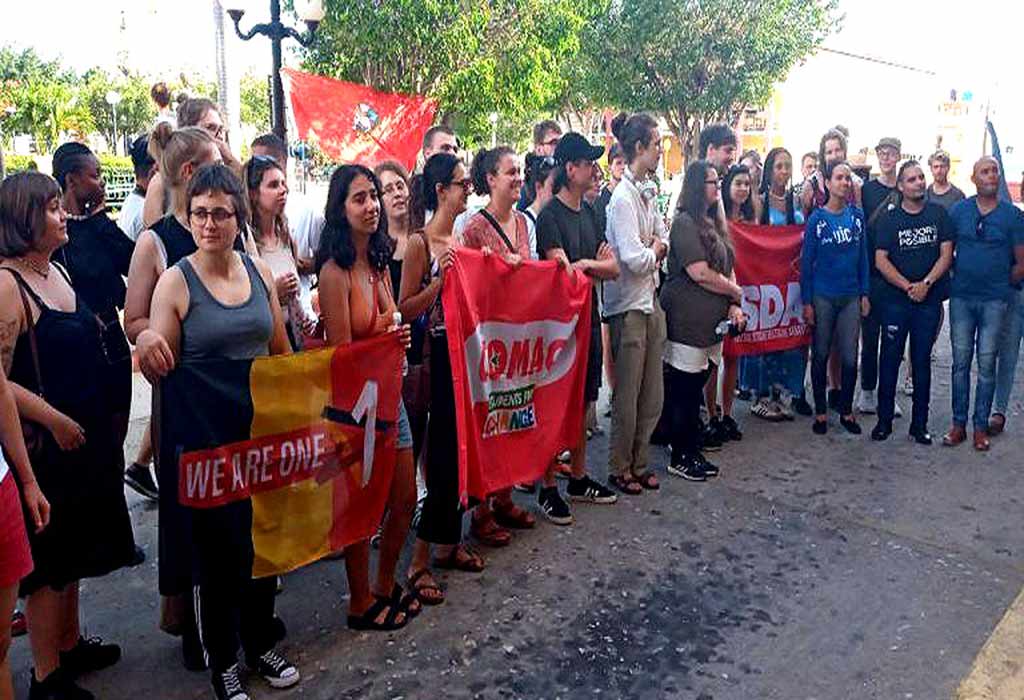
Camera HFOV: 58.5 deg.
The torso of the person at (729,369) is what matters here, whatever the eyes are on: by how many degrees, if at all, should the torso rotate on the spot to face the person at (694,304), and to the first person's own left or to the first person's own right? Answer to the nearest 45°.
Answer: approximately 45° to the first person's own right

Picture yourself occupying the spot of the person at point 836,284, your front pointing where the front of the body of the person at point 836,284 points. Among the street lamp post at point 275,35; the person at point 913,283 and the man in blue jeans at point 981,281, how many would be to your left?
2

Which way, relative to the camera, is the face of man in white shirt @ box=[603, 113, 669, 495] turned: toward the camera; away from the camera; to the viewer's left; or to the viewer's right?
to the viewer's right

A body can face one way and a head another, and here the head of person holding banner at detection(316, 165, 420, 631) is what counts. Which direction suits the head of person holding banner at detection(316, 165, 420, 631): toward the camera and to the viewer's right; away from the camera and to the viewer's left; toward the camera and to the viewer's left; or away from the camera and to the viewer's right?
toward the camera and to the viewer's right

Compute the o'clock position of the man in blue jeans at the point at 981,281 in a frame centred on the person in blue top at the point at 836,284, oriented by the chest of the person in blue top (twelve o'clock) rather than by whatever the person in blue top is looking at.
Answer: The man in blue jeans is roughly at 9 o'clock from the person in blue top.

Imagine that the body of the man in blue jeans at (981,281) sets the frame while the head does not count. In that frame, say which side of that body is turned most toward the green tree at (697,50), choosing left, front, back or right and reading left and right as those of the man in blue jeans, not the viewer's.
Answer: back

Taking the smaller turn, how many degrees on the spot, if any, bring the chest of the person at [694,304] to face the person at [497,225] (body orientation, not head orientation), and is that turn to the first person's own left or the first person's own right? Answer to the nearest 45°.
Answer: approximately 135° to the first person's own right

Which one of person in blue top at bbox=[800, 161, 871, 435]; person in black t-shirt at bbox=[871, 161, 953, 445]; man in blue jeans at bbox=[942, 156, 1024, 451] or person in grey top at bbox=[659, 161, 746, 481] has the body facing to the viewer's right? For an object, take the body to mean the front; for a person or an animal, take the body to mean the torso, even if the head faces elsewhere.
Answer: person in grey top at bbox=[659, 161, 746, 481]

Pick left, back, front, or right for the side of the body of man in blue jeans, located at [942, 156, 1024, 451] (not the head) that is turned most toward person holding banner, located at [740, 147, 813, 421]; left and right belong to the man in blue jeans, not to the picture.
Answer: right
